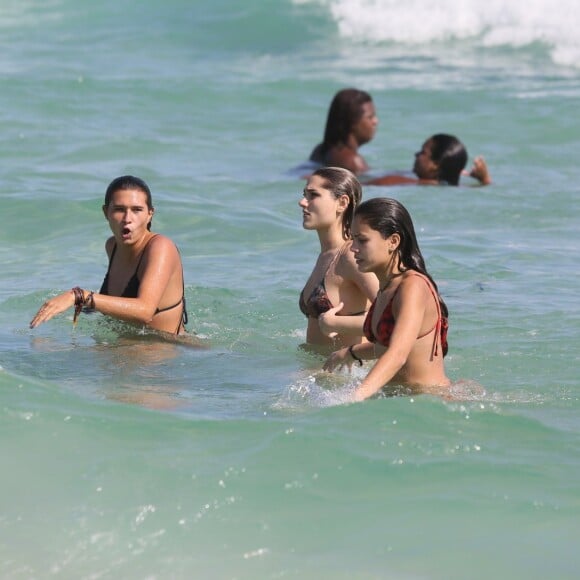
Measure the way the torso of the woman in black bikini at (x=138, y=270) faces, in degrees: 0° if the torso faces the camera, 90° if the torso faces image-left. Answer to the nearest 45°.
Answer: approximately 45°

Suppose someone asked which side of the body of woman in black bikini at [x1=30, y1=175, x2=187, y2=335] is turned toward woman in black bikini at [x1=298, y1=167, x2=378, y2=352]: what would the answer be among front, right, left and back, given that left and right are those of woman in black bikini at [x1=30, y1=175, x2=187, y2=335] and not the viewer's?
left

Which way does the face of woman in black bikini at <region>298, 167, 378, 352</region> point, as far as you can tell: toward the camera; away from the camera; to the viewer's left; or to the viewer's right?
to the viewer's left

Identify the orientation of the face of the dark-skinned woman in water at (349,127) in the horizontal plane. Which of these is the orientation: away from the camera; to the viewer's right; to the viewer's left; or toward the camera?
to the viewer's right

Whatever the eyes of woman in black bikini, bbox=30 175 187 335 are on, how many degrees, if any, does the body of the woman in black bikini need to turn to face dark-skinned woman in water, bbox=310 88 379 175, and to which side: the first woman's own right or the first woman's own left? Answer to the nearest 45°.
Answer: approximately 180°
